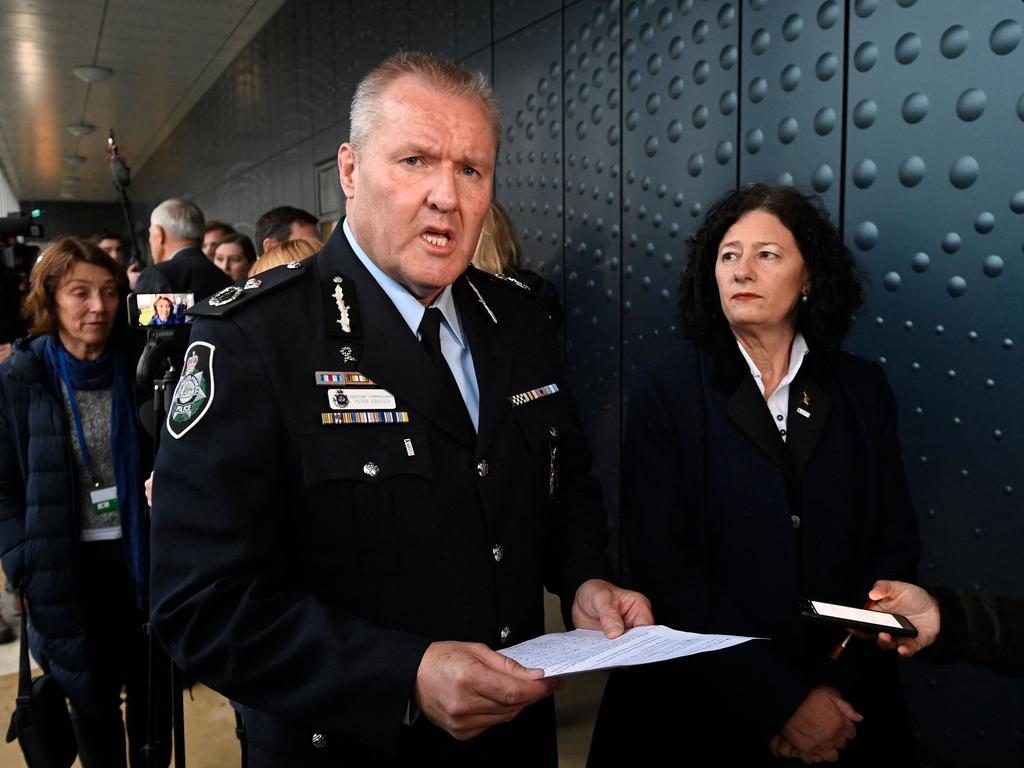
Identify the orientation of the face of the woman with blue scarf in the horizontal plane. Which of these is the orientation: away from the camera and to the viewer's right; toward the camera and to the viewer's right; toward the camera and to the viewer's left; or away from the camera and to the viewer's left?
toward the camera and to the viewer's right

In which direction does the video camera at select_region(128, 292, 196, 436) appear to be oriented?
away from the camera

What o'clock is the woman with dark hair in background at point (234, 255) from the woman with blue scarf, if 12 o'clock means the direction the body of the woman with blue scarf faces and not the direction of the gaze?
The woman with dark hair in background is roughly at 8 o'clock from the woman with blue scarf.

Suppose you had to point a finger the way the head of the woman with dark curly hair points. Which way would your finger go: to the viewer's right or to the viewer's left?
to the viewer's left

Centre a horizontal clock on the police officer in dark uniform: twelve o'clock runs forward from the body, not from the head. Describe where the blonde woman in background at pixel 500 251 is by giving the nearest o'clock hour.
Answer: The blonde woman in background is roughly at 8 o'clock from the police officer in dark uniform.

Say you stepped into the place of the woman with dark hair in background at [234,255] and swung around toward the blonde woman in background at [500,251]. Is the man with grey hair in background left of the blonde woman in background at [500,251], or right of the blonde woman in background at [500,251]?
right
